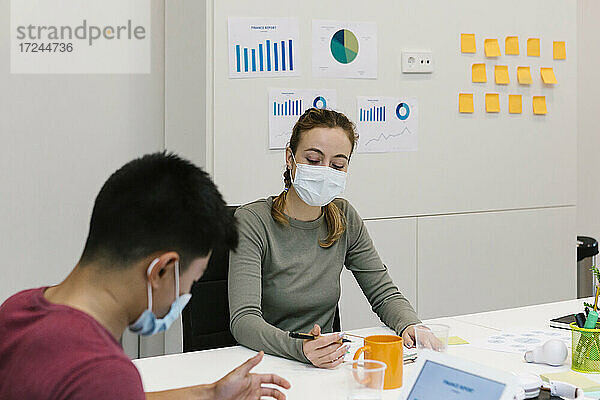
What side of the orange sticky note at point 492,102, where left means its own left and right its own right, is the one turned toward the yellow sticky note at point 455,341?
front

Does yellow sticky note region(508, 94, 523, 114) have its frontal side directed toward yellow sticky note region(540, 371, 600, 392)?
yes

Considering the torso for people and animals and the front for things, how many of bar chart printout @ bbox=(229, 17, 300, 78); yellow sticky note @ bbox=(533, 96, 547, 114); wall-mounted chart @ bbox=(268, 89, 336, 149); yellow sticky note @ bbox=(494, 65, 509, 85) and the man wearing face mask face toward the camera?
4

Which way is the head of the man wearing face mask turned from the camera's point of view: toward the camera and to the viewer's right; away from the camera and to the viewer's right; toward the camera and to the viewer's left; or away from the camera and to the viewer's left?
away from the camera and to the viewer's right

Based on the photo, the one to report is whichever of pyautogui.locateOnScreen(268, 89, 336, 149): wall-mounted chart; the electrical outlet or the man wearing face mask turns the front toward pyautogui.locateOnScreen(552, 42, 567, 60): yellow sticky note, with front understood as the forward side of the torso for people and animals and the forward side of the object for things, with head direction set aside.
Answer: the man wearing face mask

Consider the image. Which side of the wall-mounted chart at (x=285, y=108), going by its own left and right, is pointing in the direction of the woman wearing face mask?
front

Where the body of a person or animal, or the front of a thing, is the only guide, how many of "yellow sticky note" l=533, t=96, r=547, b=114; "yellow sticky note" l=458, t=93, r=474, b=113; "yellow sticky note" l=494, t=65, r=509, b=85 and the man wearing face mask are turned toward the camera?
3

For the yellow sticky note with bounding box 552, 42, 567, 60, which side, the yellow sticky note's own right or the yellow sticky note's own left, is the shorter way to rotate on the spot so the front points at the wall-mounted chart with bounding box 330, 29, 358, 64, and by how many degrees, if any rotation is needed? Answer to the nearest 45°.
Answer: approximately 45° to the yellow sticky note's own right

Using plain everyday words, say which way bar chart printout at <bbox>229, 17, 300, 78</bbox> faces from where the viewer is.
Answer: facing the viewer

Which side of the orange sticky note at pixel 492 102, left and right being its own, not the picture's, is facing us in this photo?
front

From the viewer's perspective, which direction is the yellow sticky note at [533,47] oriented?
toward the camera

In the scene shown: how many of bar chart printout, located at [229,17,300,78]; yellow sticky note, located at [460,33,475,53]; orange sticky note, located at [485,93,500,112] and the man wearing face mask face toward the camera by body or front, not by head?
3

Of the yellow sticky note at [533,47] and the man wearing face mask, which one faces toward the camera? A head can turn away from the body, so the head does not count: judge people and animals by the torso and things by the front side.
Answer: the yellow sticky note

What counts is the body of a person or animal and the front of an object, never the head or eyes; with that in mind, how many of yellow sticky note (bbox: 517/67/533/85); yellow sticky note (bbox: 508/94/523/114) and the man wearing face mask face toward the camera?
2
